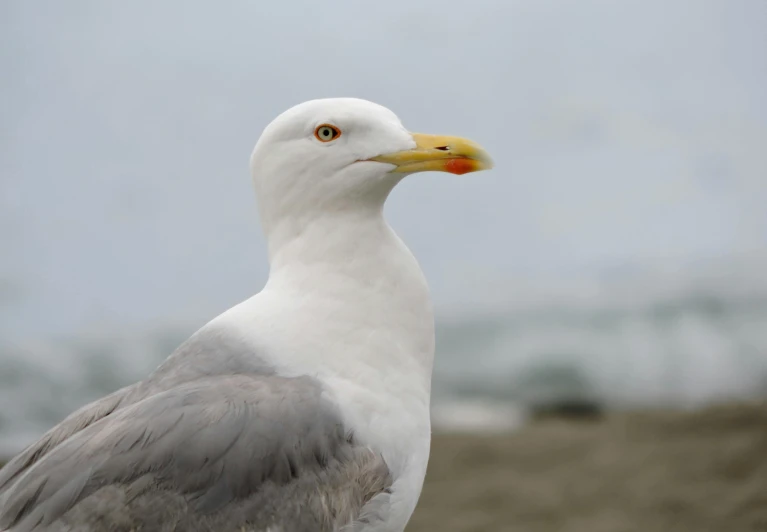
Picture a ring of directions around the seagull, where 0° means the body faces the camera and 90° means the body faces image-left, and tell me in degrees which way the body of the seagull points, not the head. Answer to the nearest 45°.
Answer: approximately 270°
